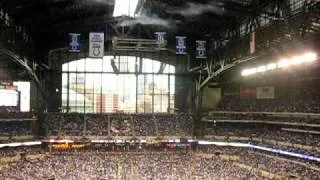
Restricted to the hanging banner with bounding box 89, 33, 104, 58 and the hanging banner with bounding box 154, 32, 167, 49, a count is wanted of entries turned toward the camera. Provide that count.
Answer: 2

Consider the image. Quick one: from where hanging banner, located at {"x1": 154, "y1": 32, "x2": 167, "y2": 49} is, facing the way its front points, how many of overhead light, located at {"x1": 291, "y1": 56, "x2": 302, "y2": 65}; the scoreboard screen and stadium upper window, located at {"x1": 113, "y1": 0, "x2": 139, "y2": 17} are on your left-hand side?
1

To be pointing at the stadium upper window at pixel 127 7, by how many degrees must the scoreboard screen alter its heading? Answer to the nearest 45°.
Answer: approximately 45° to its left

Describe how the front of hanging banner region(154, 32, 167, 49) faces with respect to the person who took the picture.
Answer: facing the viewer

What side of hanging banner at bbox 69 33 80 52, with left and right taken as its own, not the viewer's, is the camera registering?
front

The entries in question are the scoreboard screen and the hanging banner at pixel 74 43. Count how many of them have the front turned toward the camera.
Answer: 2

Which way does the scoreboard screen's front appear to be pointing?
toward the camera

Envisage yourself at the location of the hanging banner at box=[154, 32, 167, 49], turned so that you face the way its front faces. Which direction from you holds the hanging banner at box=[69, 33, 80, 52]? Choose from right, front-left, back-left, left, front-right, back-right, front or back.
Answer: back-right
